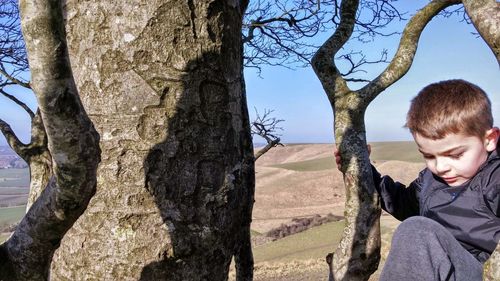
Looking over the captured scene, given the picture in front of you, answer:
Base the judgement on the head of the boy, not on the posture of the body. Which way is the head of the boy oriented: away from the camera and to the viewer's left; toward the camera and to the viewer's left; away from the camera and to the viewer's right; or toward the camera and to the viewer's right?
toward the camera and to the viewer's left

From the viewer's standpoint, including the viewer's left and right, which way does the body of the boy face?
facing the viewer and to the left of the viewer

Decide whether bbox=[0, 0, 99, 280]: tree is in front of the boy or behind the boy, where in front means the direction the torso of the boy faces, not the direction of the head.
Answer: in front

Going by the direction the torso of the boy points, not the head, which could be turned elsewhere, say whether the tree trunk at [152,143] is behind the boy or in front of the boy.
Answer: in front
